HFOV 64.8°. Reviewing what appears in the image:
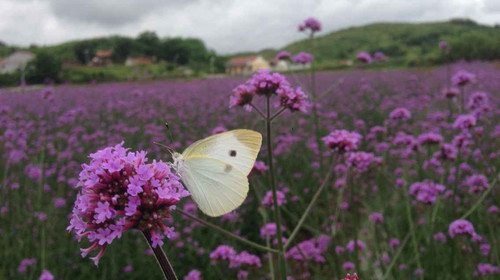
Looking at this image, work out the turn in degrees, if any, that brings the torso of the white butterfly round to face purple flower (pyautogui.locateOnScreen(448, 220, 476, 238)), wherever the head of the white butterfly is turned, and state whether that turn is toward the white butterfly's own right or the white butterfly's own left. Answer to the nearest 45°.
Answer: approximately 180°

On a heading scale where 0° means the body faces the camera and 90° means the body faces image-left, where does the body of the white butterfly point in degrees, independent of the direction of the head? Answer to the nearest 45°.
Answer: approximately 90°

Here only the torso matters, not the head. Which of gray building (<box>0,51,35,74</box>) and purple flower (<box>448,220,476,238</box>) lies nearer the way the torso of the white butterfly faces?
the gray building

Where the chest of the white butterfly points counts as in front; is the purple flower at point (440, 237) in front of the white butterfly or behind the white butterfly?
behind

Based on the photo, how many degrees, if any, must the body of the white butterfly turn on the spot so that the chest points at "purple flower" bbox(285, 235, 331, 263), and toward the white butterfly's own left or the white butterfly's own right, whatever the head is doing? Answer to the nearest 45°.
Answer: approximately 135° to the white butterfly's own right

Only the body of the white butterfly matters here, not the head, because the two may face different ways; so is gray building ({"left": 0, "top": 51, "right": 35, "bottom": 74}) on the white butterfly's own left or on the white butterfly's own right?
on the white butterfly's own right

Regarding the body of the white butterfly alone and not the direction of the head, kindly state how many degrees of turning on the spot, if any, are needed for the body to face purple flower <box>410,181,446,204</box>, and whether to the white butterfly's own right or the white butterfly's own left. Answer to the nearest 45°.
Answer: approximately 135° to the white butterfly's own right

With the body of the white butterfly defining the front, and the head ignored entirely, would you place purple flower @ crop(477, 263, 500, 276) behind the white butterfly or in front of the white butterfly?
behind

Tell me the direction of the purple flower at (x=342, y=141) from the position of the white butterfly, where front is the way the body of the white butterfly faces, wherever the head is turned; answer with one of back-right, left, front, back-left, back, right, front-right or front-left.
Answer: back-right

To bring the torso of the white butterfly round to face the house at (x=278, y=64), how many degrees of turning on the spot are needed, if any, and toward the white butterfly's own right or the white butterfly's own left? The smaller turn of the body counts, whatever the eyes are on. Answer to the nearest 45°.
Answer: approximately 90° to the white butterfly's own right
